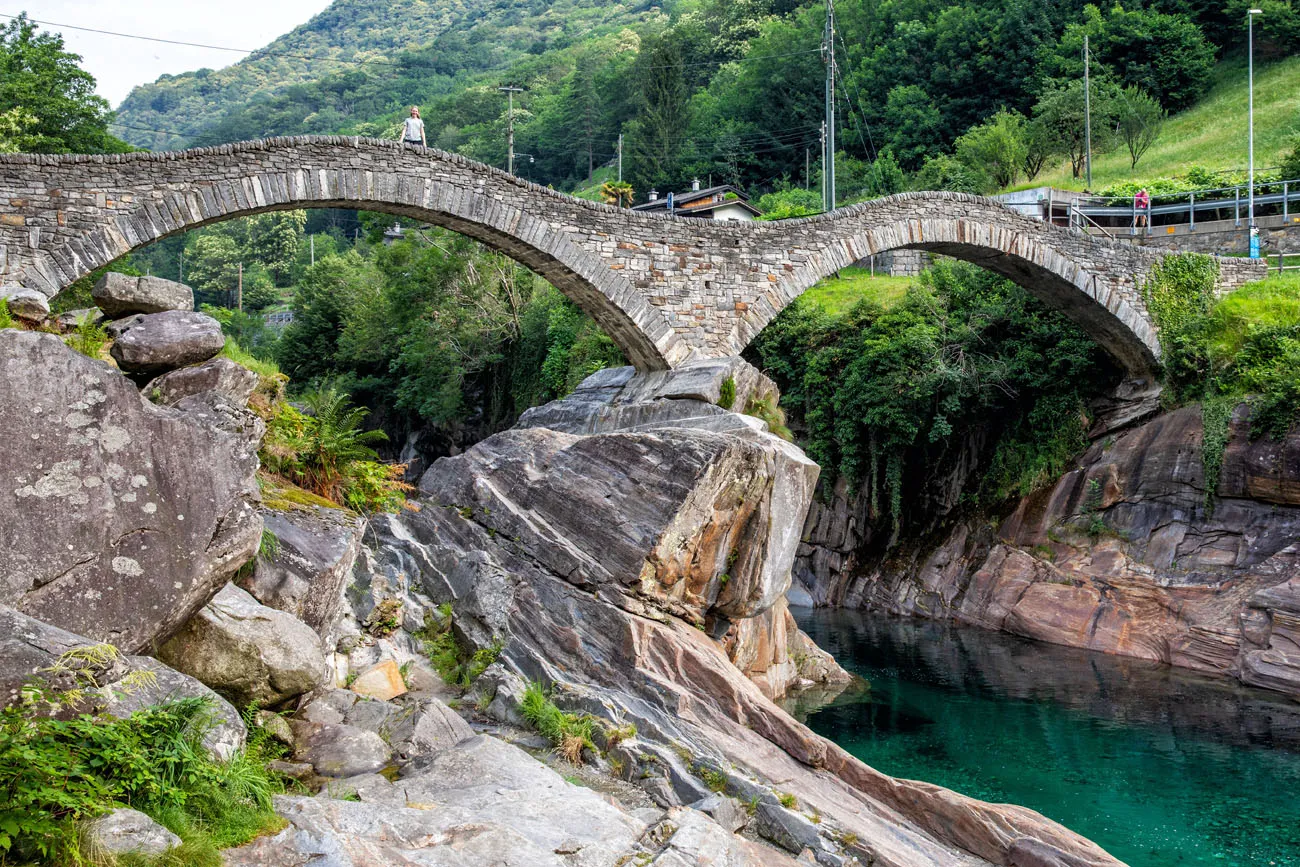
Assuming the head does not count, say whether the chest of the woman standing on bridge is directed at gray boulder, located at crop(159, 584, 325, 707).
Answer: yes

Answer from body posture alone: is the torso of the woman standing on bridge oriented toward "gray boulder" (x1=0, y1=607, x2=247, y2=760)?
yes

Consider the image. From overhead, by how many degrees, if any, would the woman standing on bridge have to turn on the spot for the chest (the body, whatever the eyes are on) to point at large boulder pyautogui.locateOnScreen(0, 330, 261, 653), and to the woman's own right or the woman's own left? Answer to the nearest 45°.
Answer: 0° — they already face it

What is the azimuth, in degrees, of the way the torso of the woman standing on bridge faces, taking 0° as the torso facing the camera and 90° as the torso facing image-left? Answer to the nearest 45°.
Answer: approximately 0°

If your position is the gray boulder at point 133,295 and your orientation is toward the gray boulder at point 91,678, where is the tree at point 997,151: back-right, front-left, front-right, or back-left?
back-left

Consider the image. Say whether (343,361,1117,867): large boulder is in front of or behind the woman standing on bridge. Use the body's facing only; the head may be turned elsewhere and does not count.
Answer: in front

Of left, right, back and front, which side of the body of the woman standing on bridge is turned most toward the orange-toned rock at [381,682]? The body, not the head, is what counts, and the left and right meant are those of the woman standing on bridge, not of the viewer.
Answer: front

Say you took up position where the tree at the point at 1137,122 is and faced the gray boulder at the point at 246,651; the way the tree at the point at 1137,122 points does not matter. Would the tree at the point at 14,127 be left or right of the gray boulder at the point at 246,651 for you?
right

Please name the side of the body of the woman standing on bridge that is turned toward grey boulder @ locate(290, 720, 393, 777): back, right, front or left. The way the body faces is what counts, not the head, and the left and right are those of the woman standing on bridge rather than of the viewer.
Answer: front

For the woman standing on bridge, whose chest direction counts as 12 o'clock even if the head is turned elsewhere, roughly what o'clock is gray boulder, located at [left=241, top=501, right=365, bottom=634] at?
The gray boulder is roughly at 12 o'clock from the woman standing on bridge.

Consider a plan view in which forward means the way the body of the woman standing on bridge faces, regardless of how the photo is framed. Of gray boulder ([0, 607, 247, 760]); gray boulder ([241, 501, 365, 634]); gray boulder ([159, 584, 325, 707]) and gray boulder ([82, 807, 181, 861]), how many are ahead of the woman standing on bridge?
4

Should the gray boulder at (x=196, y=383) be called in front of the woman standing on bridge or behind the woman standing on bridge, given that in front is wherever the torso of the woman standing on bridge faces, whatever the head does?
in front

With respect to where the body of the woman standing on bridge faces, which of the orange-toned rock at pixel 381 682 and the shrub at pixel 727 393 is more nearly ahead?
the orange-toned rock
